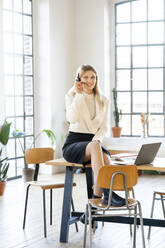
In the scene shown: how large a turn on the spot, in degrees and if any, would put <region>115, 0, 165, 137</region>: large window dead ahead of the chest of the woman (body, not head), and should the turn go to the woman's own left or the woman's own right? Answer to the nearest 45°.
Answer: approximately 135° to the woman's own left

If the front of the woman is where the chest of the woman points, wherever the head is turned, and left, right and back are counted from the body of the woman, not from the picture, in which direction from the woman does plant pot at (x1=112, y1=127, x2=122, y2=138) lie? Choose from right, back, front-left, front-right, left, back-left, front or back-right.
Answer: back-left

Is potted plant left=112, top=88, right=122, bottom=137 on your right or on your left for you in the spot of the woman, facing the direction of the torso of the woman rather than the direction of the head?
on your left

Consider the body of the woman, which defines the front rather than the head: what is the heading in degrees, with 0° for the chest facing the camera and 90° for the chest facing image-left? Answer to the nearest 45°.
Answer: approximately 315°
